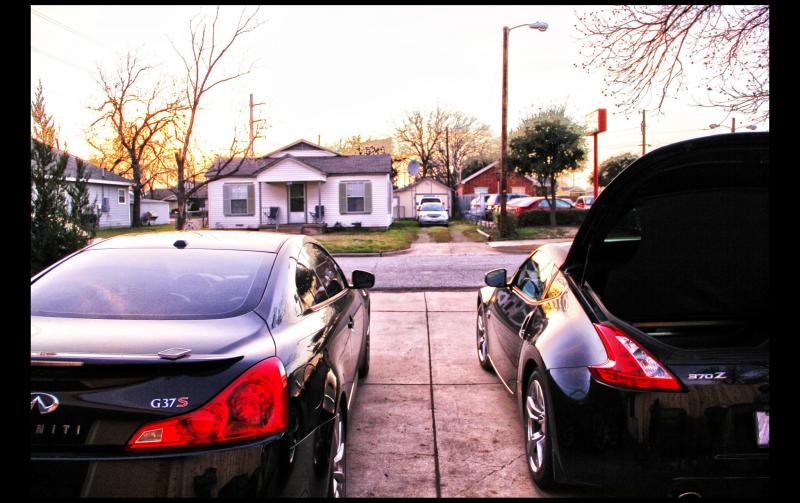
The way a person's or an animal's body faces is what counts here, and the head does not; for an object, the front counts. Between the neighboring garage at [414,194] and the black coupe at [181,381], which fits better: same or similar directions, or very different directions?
very different directions

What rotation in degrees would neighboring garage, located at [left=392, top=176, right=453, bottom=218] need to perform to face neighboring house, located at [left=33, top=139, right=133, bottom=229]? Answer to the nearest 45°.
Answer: approximately 45° to its right

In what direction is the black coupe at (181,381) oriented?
away from the camera

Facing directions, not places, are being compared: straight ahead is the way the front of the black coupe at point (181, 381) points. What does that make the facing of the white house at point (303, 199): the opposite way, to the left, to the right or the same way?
the opposite way

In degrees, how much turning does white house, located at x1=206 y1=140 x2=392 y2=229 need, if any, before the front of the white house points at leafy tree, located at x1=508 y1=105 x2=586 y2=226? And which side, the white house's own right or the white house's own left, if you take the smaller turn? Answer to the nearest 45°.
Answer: approximately 45° to the white house's own left

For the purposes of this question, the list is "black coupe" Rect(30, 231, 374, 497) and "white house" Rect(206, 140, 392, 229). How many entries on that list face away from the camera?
1

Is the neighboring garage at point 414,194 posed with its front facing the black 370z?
yes

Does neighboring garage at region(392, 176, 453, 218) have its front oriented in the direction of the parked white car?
yes

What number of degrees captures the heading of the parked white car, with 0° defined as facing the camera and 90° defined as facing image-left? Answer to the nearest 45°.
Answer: approximately 0°

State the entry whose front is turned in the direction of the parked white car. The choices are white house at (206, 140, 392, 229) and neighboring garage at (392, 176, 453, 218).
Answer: the neighboring garage
